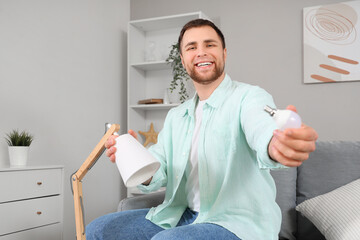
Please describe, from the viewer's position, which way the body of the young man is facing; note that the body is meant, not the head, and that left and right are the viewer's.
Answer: facing the viewer and to the left of the viewer

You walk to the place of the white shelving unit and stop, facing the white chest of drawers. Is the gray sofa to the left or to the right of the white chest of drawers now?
left

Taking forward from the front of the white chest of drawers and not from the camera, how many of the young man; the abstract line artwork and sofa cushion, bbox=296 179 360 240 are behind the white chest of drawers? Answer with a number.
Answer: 0

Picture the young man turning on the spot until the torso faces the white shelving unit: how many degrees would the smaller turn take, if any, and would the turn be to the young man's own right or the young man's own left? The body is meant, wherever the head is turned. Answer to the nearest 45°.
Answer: approximately 135° to the young man's own right

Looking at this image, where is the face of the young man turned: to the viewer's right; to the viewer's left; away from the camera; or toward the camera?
toward the camera

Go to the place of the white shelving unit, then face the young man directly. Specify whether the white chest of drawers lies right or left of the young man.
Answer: right

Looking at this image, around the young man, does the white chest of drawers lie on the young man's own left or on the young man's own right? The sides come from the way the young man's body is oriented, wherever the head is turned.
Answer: on the young man's own right

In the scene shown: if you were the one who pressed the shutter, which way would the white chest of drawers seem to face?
facing the viewer and to the right of the viewer

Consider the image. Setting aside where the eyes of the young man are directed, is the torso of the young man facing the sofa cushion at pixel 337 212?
no

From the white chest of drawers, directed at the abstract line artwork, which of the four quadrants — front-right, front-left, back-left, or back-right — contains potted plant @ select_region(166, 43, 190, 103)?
front-left

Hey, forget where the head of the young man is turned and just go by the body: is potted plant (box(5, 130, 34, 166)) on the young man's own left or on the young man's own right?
on the young man's own right

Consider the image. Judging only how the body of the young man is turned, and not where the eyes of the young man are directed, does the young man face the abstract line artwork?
no

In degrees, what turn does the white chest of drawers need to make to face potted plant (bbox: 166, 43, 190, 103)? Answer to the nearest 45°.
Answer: approximately 90° to its left

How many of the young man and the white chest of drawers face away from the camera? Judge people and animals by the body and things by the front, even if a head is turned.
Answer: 0
